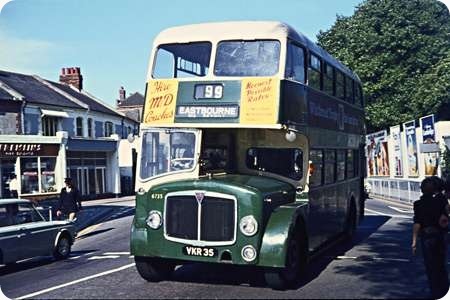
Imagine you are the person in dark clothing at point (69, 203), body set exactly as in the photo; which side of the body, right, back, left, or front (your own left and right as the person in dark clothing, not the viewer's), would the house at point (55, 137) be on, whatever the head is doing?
back

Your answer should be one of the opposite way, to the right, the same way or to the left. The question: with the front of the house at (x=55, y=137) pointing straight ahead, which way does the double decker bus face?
to the right

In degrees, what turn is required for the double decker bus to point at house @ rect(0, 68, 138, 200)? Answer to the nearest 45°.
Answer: approximately 90° to its right

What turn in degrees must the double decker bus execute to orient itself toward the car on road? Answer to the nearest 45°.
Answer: approximately 90° to its right

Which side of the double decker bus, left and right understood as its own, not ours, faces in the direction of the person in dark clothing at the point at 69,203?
right

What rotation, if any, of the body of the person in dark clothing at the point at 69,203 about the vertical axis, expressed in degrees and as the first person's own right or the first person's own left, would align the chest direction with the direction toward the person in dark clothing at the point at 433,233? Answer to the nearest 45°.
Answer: approximately 45° to the first person's own left

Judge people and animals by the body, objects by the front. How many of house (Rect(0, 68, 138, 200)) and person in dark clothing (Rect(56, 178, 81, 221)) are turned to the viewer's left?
0

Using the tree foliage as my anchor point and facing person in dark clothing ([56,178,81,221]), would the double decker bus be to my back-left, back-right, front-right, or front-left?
front-left

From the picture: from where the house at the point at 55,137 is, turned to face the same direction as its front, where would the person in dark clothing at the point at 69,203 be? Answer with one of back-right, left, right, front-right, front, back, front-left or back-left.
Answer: front-right

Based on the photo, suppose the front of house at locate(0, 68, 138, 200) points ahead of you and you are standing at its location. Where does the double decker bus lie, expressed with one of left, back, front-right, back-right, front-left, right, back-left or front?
front-right

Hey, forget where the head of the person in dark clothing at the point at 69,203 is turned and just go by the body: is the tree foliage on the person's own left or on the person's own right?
on the person's own left

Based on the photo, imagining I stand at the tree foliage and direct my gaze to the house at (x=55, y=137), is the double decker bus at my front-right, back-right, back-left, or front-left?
front-left

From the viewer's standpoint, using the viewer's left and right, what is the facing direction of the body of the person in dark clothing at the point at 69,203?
facing the viewer

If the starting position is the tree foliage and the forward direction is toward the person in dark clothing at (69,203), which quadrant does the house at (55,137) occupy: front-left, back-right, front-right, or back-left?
front-right

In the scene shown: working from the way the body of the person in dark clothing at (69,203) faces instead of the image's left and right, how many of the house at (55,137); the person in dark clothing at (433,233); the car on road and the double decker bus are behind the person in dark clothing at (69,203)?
1

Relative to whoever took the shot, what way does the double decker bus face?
facing the viewer and to the left of the viewer
